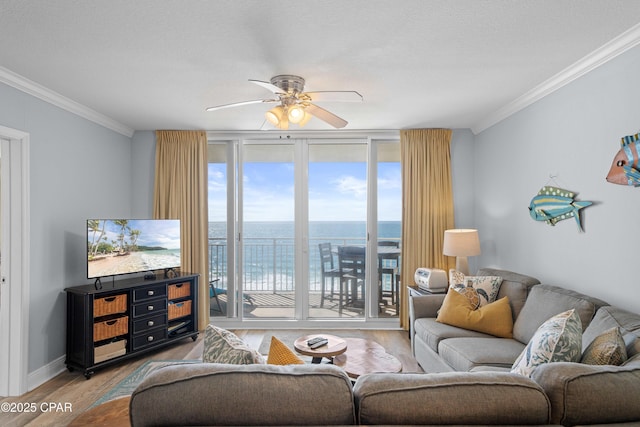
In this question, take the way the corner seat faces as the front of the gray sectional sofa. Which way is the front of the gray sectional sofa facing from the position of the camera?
facing away from the viewer and to the left of the viewer

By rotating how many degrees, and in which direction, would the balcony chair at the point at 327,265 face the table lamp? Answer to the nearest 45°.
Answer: approximately 90° to its right

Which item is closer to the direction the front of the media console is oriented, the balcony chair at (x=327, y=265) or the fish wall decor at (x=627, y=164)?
the fish wall decor

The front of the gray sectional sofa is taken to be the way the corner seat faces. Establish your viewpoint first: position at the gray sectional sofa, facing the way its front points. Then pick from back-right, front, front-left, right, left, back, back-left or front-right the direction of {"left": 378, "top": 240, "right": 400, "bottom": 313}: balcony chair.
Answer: front-right

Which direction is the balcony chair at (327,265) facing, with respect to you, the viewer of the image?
facing away from the viewer and to the right of the viewer

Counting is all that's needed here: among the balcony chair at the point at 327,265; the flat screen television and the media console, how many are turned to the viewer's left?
0

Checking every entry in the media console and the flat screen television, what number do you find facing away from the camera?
0

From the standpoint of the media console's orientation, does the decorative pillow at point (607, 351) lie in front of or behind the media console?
in front

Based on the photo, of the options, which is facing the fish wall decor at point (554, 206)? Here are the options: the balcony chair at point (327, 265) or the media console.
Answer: the media console

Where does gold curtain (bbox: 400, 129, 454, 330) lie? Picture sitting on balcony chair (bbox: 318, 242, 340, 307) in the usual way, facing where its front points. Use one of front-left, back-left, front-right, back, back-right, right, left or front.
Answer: front-right

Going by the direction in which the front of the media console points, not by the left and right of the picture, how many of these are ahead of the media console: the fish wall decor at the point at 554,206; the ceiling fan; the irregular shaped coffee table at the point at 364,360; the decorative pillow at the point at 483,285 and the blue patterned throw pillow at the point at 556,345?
5

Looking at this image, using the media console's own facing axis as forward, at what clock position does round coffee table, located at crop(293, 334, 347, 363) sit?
The round coffee table is roughly at 12 o'clock from the media console.

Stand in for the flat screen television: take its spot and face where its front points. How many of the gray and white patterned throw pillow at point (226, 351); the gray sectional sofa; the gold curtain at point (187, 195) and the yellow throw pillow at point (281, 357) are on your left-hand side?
1

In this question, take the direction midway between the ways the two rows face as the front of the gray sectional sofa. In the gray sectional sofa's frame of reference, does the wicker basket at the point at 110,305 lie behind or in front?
in front

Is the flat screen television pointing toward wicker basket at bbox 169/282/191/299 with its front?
no

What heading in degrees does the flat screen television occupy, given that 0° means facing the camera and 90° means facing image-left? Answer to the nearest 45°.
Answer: approximately 315°

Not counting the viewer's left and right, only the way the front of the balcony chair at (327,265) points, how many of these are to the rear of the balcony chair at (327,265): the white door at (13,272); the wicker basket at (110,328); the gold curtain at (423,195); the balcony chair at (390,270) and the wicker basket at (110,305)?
3

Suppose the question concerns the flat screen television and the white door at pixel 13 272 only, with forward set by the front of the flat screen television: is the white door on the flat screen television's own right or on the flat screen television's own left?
on the flat screen television's own right
